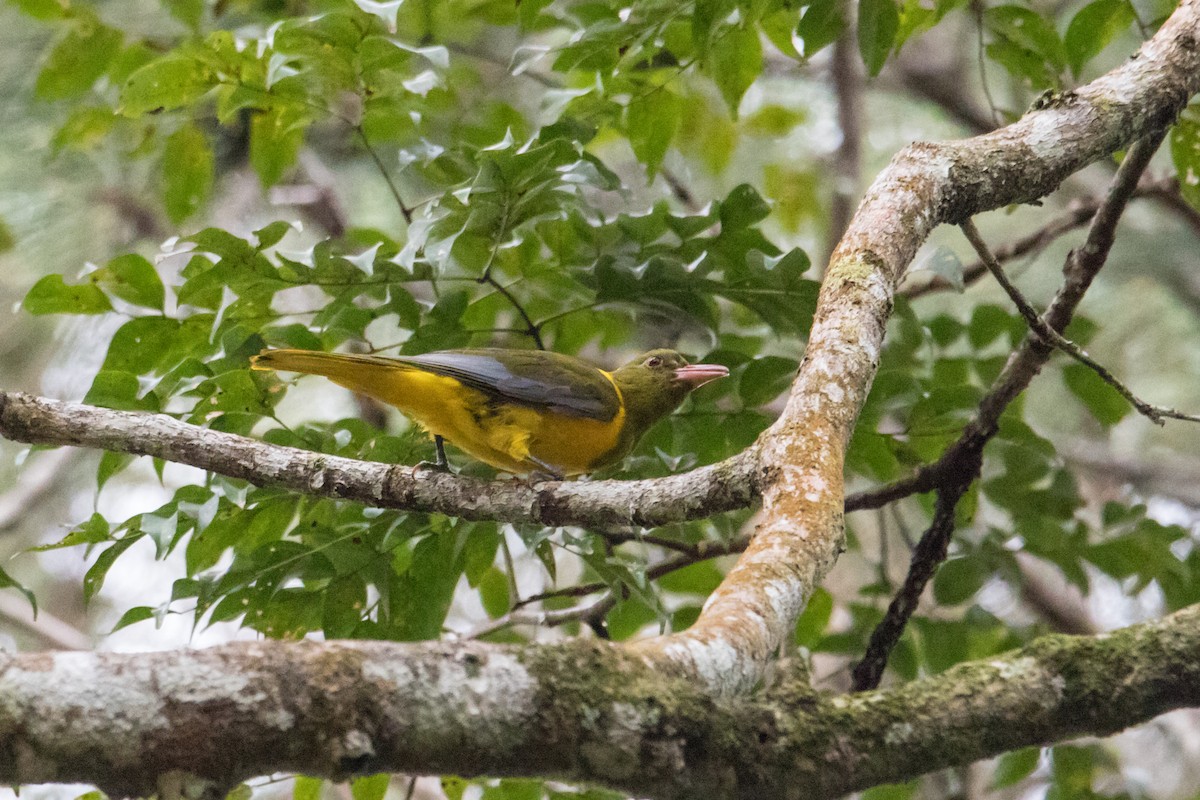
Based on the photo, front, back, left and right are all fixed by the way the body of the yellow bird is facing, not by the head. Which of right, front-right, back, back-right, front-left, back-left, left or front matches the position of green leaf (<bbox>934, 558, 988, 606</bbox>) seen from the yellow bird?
front

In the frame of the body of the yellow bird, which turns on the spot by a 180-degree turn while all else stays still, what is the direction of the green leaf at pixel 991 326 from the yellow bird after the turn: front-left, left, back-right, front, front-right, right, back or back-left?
back

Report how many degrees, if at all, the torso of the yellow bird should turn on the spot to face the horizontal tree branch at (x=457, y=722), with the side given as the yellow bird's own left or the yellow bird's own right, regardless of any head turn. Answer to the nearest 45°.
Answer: approximately 90° to the yellow bird's own right

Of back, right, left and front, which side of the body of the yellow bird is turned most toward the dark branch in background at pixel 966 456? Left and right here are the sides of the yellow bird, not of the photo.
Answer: front

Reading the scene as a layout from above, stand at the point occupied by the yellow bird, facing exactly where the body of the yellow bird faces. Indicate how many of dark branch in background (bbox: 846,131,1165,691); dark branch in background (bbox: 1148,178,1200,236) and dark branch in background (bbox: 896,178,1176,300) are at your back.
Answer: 0

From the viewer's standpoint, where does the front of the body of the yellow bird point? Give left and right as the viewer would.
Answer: facing to the right of the viewer

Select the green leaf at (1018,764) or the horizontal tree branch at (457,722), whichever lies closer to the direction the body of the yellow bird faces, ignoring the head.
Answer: the green leaf

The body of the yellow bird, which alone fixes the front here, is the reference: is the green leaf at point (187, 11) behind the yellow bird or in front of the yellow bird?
behind
